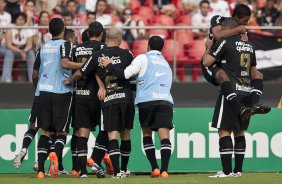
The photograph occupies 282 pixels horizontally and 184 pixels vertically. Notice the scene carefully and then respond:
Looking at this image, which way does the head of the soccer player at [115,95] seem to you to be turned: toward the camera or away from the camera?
away from the camera

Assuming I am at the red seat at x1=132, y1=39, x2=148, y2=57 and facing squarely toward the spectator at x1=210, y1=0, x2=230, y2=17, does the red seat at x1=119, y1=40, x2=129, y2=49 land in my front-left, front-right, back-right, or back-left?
back-left

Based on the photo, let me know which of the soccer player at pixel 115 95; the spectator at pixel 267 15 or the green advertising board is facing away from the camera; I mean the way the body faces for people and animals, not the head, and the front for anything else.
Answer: the soccer player

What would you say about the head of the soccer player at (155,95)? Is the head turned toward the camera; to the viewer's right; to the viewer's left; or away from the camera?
away from the camera

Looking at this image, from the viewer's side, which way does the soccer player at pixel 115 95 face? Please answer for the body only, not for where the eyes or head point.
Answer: away from the camera

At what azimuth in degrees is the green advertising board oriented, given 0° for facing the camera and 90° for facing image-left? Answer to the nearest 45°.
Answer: approximately 0°

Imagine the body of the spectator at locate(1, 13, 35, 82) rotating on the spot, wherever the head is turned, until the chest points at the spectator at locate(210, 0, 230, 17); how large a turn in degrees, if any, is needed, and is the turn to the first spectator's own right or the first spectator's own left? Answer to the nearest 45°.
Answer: approximately 90° to the first spectator's own left
